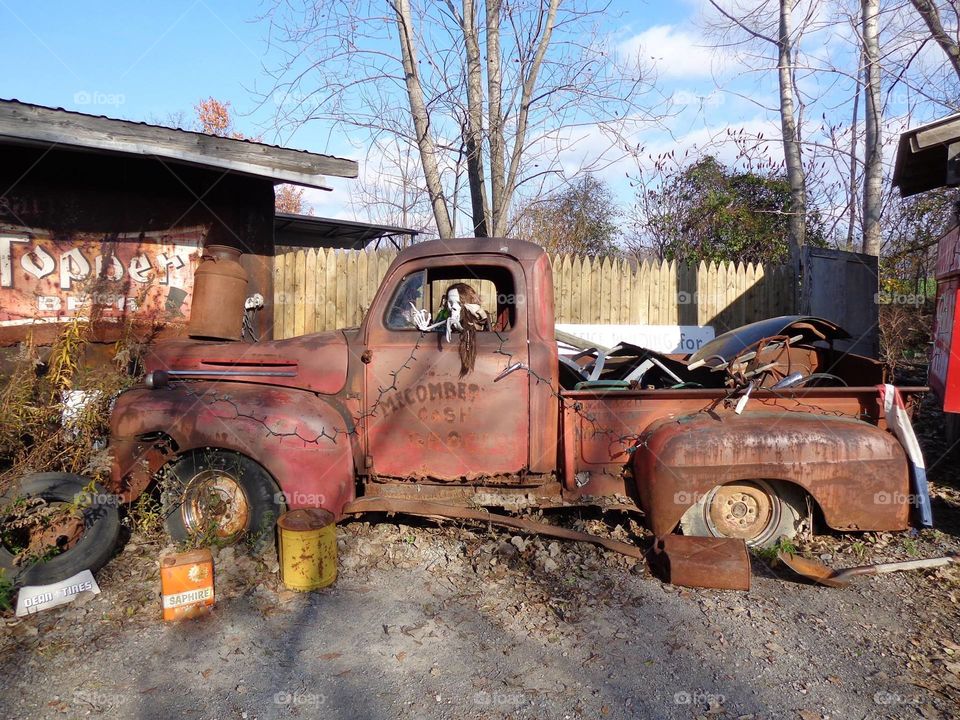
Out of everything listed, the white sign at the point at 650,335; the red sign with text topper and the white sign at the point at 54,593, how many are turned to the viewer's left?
0

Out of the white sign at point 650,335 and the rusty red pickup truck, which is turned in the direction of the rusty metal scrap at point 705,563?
the white sign

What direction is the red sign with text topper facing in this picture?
toward the camera

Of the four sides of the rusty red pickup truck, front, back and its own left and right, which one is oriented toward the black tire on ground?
front

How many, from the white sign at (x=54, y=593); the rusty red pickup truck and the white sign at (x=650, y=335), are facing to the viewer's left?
1

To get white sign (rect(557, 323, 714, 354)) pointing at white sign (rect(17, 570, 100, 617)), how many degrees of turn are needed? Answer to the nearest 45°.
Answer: approximately 45° to its right

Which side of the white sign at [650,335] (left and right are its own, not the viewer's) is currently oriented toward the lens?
front

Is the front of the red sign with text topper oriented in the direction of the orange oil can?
yes

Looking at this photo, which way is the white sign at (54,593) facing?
toward the camera

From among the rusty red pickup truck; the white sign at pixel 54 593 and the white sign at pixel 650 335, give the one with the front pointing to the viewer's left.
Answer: the rusty red pickup truck

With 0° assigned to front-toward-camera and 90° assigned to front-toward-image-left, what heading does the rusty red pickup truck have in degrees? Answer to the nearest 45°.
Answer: approximately 90°

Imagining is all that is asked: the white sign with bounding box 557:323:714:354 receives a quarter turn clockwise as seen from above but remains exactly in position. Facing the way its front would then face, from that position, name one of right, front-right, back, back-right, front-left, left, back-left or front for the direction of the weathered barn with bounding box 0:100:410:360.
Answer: front-left

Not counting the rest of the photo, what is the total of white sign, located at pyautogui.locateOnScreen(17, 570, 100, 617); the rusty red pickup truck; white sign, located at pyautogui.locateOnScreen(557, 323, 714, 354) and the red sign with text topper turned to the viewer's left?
1

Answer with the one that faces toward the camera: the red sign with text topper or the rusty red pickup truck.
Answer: the red sign with text topper
